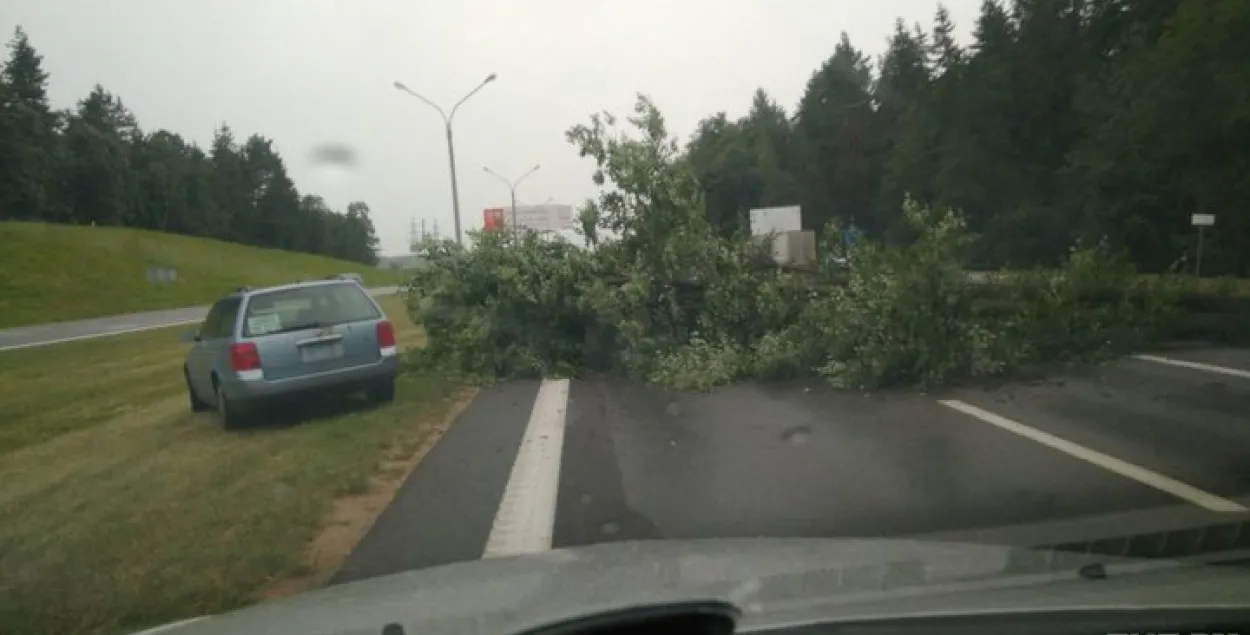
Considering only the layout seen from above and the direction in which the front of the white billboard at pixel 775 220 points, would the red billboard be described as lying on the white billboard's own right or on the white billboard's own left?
on the white billboard's own right

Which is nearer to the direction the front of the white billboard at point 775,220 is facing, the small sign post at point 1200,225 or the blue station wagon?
the blue station wagon

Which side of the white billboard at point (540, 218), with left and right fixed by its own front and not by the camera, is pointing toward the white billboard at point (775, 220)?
left

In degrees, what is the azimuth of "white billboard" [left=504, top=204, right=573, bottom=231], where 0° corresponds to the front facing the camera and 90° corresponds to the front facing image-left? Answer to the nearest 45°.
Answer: approximately 0°

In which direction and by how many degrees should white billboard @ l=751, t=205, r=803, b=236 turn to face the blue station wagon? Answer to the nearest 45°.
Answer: approximately 45° to its right

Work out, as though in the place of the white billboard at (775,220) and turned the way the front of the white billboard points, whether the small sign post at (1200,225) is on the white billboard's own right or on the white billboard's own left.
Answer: on the white billboard's own left

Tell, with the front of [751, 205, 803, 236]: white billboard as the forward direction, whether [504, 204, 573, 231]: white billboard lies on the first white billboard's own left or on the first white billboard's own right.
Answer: on the first white billboard's own right

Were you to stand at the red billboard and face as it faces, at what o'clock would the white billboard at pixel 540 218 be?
The white billboard is roughly at 10 o'clock from the red billboard.

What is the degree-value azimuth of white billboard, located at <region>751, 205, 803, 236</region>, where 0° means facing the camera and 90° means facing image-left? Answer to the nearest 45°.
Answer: approximately 0°
